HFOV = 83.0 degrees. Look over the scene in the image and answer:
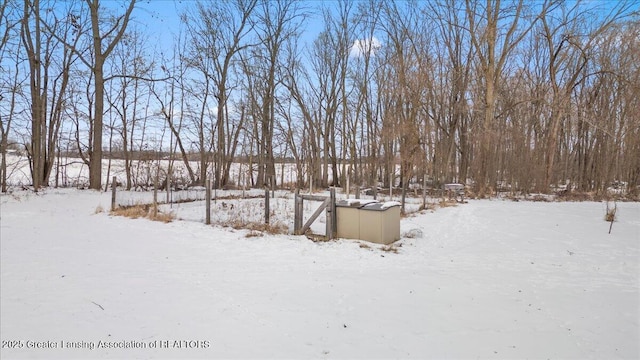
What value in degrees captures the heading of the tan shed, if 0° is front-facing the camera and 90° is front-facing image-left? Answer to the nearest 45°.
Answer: approximately 45°

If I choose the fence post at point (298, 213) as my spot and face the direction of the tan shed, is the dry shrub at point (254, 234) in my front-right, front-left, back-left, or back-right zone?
back-right

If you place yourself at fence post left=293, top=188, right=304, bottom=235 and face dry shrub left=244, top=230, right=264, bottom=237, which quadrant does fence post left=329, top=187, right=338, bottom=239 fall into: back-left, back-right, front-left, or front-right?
back-left

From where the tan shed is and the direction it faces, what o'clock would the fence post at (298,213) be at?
The fence post is roughly at 2 o'clock from the tan shed.

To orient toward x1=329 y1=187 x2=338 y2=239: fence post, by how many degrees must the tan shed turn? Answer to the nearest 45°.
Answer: approximately 45° to its right

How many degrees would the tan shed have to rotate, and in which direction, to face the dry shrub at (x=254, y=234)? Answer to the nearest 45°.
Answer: approximately 45° to its right
